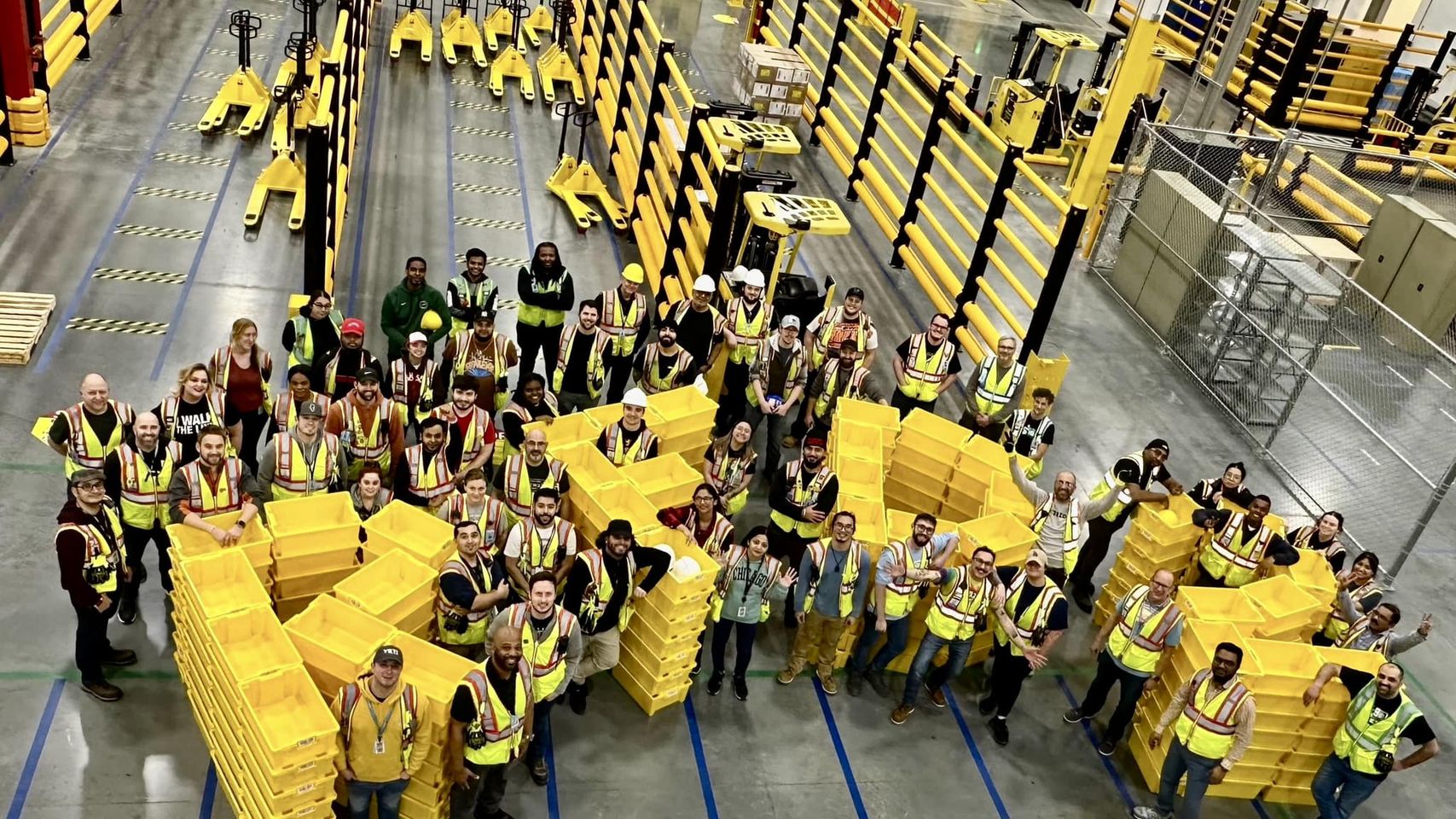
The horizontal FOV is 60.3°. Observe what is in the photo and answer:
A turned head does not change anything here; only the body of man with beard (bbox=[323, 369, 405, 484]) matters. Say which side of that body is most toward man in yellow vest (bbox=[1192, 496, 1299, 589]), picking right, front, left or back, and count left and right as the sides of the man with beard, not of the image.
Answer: left

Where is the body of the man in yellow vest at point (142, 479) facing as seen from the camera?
toward the camera

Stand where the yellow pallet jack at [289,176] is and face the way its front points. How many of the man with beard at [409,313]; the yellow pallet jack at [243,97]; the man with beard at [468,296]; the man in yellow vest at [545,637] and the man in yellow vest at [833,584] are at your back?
1

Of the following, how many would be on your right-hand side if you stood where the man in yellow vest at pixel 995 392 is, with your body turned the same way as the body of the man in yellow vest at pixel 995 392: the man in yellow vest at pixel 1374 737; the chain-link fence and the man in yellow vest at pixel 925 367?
1

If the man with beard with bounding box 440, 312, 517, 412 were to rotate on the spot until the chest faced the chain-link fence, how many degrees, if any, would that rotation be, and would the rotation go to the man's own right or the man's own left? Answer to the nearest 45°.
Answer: approximately 90° to the man's own left

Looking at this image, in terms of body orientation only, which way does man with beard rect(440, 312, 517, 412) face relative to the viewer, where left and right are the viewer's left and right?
facing the viewer

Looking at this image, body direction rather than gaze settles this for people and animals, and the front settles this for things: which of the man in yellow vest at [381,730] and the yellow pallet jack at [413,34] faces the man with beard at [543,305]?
the yellow pallet jack

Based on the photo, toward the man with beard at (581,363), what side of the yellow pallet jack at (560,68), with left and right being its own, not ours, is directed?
front

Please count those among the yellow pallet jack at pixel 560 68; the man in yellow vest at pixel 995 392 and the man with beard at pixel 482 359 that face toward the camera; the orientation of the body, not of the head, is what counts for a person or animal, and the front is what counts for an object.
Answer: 3

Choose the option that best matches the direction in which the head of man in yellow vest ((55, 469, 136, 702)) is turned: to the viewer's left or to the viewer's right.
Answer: to the viewer's right

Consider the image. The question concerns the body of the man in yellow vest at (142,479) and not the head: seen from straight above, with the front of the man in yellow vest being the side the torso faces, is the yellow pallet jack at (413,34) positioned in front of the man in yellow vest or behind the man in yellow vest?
behind

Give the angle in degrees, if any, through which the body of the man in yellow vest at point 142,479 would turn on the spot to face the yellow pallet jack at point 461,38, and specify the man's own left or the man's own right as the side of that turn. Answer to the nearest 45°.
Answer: approximately 180°

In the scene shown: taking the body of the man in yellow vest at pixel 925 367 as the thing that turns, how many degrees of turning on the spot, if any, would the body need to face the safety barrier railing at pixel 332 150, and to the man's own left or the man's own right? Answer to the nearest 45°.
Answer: approximately 90° to the man's own right

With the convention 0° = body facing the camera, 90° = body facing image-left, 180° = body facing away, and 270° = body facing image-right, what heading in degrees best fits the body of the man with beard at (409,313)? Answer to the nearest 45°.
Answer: approximately 0°

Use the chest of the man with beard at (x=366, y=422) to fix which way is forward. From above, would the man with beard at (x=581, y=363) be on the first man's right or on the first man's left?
on the first man's left

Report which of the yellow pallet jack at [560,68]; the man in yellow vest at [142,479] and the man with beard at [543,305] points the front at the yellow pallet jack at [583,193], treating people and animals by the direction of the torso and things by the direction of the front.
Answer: the yellow pallet jack at [560,68]
